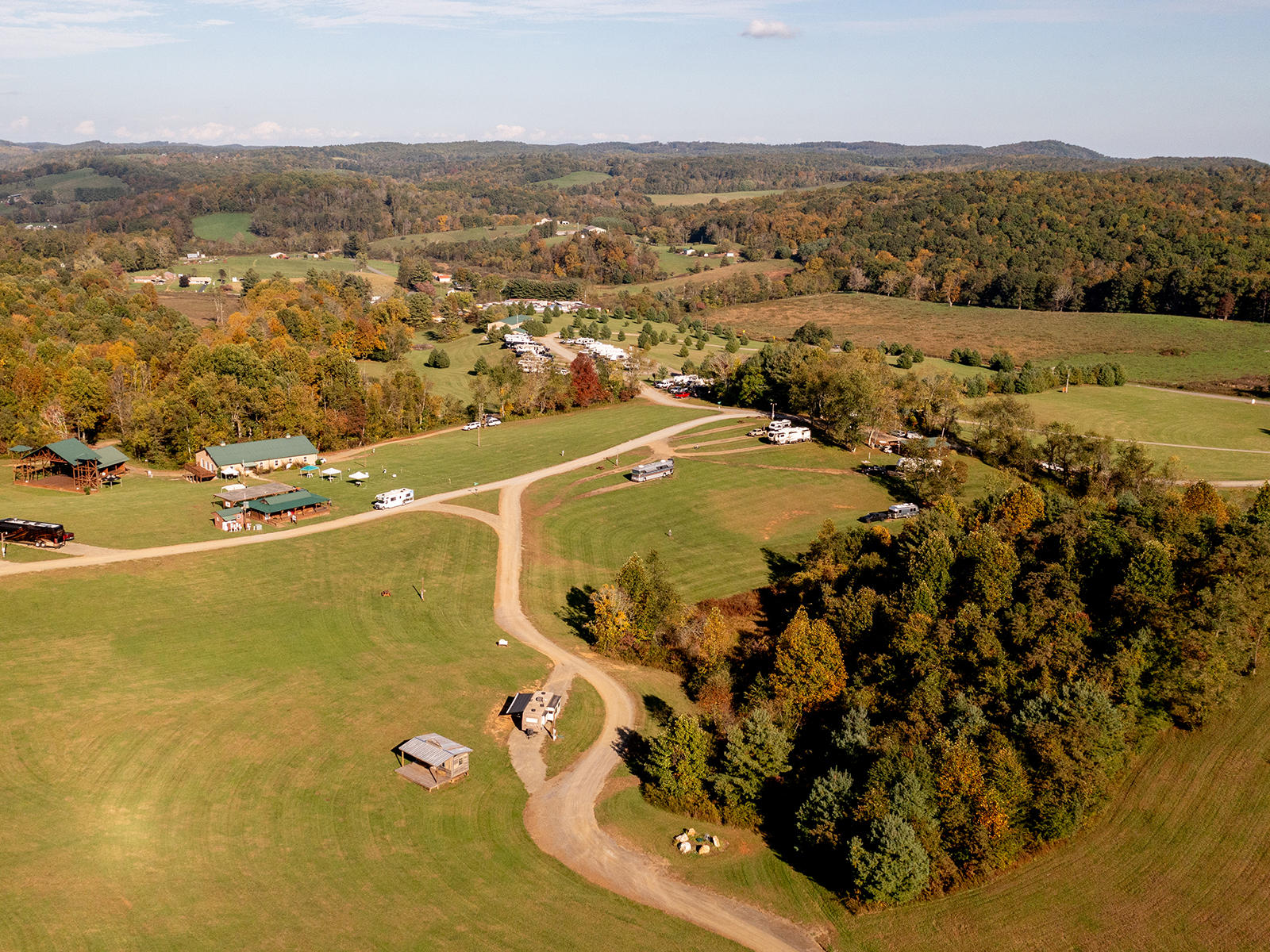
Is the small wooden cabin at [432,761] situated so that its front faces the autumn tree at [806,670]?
no
